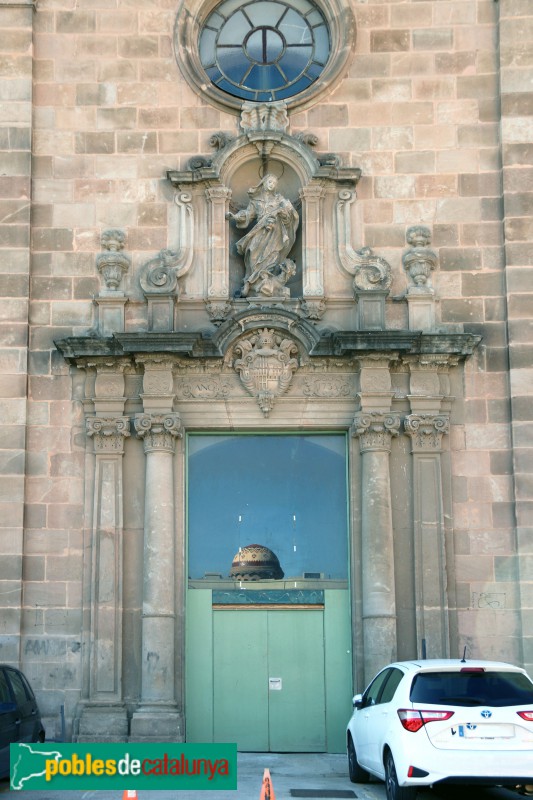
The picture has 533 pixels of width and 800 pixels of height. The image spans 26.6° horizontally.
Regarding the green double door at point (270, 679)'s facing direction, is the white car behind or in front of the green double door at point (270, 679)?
in front

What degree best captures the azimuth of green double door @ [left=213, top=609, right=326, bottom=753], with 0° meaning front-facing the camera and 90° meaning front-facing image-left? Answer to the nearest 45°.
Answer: approximately 0°

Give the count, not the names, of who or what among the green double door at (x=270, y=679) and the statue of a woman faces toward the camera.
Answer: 2

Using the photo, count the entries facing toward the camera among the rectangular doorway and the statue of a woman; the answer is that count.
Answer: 2

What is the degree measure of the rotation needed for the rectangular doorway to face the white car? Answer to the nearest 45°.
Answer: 0° — it already faces it

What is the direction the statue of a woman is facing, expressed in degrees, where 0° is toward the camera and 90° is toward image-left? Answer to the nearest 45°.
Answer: approximately 0°
